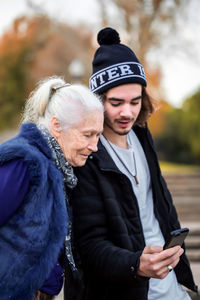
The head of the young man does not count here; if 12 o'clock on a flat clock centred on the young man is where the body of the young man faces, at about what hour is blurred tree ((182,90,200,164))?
The blurred tree is roughly at 8 o'clock from the young man.

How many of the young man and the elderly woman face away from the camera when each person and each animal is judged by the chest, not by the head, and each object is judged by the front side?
0

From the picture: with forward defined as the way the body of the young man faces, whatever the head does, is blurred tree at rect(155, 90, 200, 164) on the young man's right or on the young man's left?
on the young man's left

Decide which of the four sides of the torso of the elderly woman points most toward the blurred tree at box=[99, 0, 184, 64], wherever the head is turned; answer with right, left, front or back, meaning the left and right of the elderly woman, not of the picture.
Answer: left

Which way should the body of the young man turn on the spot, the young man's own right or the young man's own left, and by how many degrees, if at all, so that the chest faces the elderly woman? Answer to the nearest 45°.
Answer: approximately 90° to the young man's own right

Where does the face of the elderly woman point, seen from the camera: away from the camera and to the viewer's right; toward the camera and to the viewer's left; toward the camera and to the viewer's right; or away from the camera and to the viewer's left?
toward the camera and to the viewer's right

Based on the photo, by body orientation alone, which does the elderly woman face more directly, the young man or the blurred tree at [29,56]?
the young man

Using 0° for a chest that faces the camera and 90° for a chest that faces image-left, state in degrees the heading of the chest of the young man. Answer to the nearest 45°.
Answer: approximately 315°
